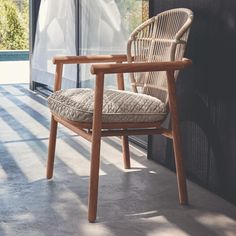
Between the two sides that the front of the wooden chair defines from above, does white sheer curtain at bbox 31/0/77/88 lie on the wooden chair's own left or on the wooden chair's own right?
on the wooden chair's own right

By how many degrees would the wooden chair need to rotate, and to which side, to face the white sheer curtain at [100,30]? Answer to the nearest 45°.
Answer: approximately 135° to its right

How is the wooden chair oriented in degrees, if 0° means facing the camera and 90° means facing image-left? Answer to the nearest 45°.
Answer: approximately 45°

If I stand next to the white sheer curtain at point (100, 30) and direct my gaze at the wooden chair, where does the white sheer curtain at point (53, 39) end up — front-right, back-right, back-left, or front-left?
back-right
